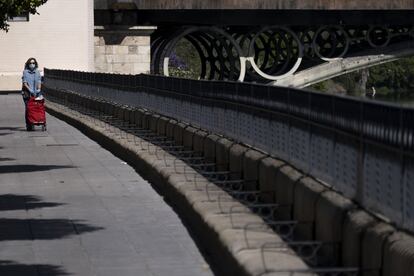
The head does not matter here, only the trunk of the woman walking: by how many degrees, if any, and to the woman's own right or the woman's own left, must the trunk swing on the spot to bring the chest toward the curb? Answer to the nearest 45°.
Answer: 0° — they already face it

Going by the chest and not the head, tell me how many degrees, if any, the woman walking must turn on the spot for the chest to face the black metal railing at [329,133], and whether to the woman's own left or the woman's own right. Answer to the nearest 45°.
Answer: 0° — they already face it

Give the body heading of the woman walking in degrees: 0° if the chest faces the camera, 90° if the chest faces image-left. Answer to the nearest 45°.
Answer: approximately 0°
